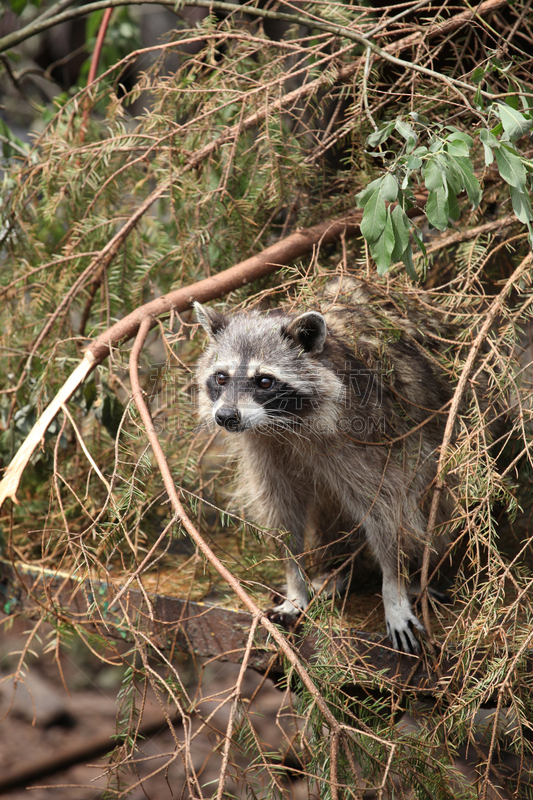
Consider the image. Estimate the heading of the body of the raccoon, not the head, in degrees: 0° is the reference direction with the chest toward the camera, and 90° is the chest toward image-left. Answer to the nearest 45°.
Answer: approximately 45°
